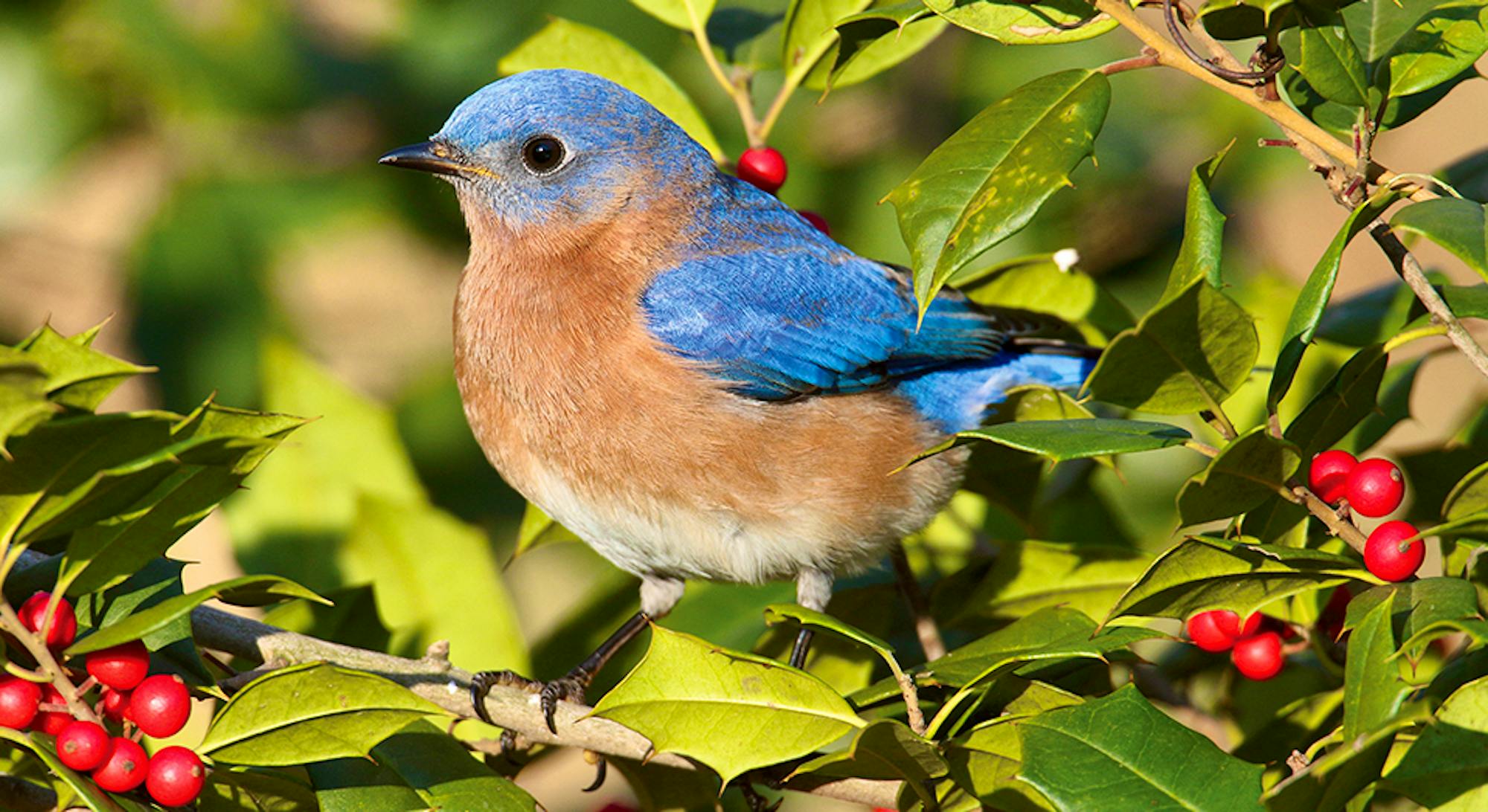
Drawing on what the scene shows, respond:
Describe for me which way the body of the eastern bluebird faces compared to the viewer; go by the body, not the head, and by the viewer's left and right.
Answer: facing to the left of the viewer

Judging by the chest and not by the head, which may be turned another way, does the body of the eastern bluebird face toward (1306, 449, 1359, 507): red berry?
no

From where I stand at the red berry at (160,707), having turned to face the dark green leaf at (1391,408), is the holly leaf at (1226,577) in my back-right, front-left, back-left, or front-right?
front-right

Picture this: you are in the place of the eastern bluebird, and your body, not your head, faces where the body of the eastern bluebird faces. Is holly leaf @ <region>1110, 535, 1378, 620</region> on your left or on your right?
on your left

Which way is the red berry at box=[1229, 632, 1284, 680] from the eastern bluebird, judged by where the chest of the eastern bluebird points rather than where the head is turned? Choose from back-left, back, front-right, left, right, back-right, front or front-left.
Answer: back-left

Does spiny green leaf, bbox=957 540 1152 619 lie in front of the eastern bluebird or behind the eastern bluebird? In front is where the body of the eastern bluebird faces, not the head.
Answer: behind

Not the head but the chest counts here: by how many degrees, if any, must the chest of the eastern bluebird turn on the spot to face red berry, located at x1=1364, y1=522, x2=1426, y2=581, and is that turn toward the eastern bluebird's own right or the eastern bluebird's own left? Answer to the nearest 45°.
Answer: approximately 135° to the eastern bluebird's own left

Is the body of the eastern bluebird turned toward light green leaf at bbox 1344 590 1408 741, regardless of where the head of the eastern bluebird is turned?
no

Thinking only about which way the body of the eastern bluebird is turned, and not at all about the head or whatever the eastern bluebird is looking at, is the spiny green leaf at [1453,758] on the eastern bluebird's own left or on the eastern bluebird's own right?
on the eastern bluebird's own left

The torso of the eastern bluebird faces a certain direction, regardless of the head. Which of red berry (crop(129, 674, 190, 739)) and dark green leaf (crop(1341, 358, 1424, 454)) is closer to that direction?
the red berry
